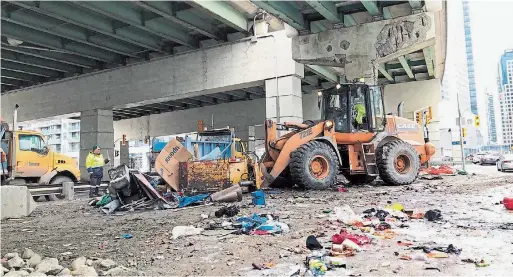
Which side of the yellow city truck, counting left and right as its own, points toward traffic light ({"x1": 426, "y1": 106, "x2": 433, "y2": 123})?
front

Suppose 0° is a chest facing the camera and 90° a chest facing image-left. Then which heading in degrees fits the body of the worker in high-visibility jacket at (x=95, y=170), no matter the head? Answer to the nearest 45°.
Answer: approximately 315°

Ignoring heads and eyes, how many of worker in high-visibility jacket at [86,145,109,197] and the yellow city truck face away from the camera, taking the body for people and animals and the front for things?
0

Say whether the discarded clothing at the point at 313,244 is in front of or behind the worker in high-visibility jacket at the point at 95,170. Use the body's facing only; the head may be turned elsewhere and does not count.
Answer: in front

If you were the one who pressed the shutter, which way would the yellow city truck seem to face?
facing to the right of the viewer

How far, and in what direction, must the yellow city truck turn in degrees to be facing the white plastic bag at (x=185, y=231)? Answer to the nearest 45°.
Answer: approximately 90° to its right
